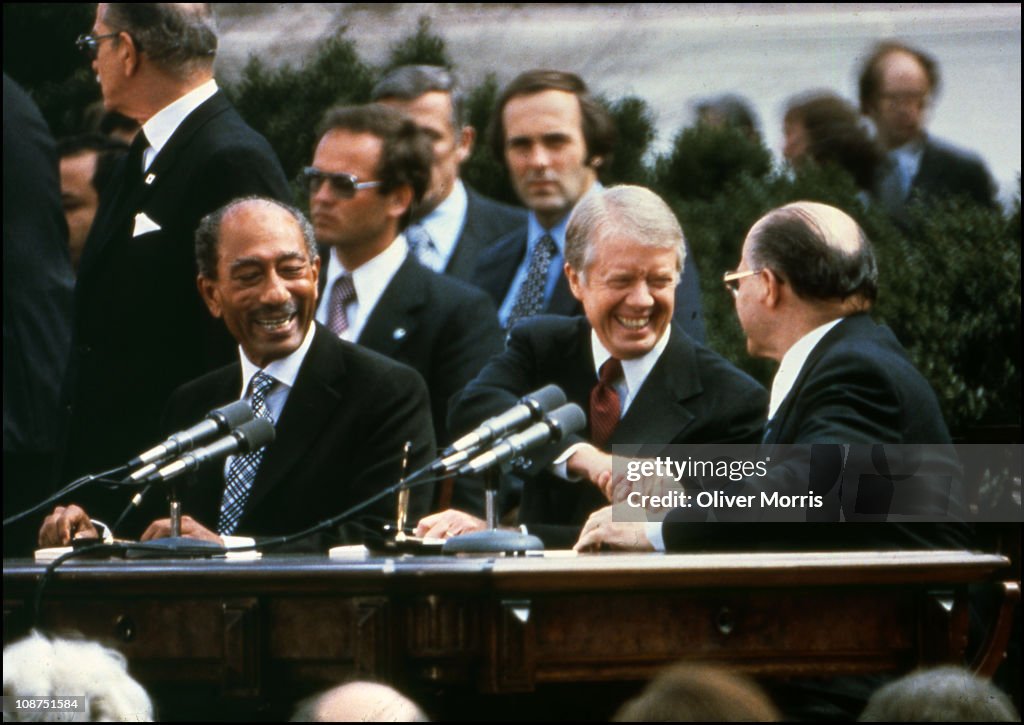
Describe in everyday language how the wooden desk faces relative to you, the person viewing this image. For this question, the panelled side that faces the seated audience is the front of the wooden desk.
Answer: facing the viewer

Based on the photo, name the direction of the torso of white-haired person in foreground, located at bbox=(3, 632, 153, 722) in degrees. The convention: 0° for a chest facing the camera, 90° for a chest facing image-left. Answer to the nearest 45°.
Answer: approximately 180°

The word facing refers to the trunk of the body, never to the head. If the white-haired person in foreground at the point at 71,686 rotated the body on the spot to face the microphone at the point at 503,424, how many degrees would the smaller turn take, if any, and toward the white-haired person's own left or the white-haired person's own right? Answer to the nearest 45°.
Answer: approximately 45° to the white-haired person's own right

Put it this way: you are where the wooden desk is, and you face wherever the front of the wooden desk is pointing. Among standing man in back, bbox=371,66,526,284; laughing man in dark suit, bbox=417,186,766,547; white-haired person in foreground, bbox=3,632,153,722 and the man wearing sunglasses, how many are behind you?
3

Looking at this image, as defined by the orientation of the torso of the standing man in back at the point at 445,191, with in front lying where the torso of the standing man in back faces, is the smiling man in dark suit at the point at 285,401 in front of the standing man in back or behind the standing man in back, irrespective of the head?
in front

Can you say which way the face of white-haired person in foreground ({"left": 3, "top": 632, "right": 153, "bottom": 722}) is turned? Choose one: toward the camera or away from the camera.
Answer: away from the camera

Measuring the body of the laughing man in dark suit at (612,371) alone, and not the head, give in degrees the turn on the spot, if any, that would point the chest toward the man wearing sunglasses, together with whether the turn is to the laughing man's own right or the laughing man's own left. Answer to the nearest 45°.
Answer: approximately 135° to the laughing man's own right

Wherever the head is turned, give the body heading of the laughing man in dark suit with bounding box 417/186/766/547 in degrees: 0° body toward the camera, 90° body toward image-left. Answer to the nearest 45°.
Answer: approximately 0°
